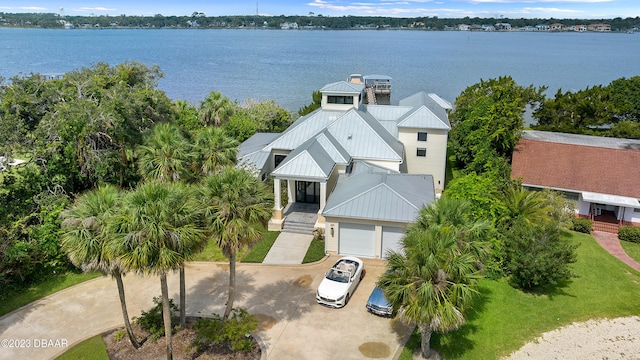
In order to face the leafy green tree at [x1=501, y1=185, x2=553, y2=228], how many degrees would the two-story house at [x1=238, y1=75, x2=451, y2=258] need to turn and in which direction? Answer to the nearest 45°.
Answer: approximately 45° to its left

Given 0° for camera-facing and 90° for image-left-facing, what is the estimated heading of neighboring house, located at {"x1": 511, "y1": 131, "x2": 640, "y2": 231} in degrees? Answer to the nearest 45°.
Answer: approximately 0°

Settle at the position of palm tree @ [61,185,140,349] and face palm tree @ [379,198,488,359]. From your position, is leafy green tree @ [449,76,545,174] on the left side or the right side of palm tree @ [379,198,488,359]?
left

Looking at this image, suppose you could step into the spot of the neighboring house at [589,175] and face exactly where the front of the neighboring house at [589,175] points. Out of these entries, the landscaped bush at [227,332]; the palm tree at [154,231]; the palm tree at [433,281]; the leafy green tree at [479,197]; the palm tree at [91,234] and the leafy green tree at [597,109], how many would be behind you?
1

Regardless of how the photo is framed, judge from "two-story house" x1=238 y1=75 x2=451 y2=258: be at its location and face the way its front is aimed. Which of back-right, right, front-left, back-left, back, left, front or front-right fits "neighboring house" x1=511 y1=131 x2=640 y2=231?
left

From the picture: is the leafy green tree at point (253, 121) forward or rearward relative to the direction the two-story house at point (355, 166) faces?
rearward

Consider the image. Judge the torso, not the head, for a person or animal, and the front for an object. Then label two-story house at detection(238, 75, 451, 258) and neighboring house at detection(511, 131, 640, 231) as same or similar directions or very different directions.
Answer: same or similar directions

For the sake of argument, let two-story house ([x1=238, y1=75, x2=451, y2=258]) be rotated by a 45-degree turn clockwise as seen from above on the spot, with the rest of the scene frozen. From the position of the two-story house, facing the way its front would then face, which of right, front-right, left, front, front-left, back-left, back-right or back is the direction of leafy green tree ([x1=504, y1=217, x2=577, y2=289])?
left

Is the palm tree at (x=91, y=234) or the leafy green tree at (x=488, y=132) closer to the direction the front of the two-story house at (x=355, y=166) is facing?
the palm tree

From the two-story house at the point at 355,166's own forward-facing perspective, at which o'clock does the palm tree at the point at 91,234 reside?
The palm tree is roughly at 1 o'clock from the two-story house.

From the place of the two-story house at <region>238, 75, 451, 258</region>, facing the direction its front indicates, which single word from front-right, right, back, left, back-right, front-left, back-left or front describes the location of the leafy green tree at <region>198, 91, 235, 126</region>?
back-right

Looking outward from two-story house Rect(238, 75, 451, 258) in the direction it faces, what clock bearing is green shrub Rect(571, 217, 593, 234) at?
The green shrub is roughly at 9 o'clock from the two-story house.

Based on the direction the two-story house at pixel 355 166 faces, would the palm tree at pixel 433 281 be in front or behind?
in front

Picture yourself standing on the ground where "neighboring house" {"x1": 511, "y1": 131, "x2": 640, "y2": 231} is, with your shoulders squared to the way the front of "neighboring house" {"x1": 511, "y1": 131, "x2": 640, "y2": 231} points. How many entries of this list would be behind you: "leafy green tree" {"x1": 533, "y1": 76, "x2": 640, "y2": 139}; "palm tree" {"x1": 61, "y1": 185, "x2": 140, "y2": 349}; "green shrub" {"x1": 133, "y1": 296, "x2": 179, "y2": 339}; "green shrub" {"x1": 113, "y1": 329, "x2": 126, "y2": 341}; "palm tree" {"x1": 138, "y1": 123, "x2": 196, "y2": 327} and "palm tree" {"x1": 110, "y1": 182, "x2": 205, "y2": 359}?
1

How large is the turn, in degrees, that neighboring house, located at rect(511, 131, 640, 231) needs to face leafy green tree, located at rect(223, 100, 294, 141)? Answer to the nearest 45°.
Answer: approximately 90° to its right

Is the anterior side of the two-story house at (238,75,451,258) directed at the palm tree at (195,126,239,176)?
no

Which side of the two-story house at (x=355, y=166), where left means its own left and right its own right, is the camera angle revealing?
front

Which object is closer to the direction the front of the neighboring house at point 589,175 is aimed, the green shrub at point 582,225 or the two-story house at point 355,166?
the green shrub

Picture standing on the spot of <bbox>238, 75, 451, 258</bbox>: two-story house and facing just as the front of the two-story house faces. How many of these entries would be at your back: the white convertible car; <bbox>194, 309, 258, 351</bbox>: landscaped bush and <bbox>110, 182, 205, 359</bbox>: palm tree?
0
